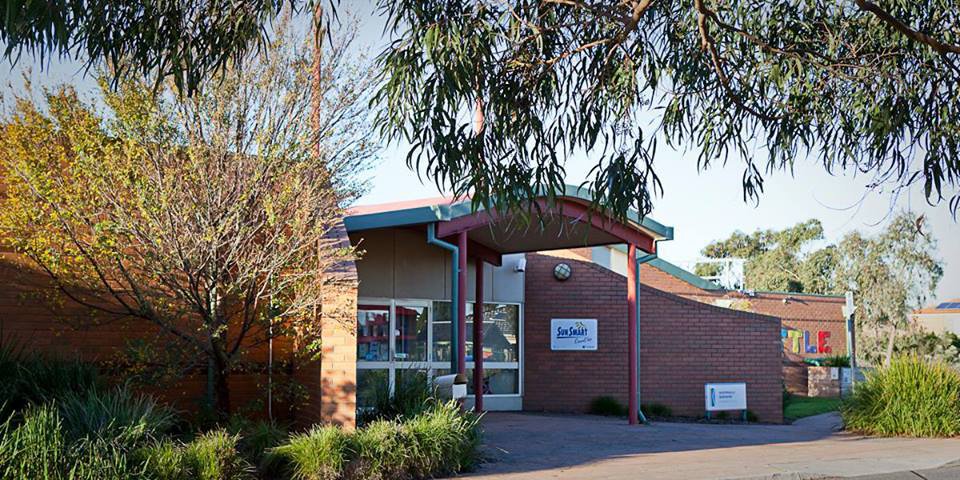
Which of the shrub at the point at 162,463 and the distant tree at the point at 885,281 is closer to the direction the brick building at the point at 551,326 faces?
the shrub

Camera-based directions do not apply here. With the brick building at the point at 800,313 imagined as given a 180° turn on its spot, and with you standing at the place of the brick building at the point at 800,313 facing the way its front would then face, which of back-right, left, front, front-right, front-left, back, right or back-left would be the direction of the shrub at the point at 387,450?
back

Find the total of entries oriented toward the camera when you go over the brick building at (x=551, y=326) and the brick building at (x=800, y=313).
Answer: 2

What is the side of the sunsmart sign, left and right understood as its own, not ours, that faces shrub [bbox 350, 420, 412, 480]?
front

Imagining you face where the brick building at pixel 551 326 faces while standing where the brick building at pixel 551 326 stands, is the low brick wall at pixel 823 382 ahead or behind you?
behind

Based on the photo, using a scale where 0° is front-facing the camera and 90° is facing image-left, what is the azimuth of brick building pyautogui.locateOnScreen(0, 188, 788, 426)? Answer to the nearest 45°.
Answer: approximately 0°

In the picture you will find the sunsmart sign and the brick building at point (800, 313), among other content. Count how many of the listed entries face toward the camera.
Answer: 2

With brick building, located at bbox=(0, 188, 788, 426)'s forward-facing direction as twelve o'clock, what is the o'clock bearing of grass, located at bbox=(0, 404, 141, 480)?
The grass is roughly at 1 o'clock from the brick building.

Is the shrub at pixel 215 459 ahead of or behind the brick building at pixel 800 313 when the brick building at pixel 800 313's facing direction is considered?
ahead

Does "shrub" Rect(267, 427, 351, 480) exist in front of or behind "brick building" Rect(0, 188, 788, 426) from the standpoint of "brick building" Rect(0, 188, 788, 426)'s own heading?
in front

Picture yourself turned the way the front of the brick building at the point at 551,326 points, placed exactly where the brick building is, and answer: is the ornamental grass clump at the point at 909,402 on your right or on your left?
on your left

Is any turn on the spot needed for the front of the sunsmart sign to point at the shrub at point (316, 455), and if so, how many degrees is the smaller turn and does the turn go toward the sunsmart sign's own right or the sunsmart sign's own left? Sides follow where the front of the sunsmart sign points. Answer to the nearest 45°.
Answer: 0° — it already faces it
